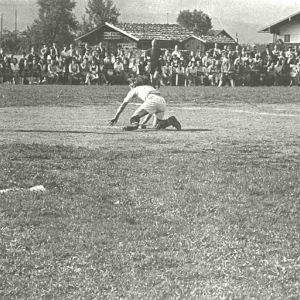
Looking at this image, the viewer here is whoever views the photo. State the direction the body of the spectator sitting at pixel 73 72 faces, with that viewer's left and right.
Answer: facing the viewer

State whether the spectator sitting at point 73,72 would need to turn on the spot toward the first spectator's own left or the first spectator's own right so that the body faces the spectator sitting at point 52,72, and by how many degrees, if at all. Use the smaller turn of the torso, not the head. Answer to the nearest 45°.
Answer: approximately 90° to the first spectator's own right

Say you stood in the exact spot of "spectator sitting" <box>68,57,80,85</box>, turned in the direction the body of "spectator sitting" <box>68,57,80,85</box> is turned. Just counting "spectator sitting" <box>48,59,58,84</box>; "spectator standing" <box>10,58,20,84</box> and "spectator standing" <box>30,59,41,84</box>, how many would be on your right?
3

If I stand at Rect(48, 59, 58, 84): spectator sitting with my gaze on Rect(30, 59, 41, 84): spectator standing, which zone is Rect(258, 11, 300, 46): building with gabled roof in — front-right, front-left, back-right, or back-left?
back-right

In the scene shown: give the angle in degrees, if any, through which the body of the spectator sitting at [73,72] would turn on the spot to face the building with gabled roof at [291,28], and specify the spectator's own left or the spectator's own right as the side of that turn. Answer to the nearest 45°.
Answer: approximately 135° to the spectator's own left

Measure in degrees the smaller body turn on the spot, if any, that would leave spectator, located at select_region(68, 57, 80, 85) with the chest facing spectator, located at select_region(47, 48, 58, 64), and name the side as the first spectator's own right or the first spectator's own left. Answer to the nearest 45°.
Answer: approximately 90° to the first spectator's own right

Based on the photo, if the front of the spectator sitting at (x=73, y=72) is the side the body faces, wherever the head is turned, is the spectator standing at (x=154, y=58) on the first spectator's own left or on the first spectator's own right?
on the first spectator's own left

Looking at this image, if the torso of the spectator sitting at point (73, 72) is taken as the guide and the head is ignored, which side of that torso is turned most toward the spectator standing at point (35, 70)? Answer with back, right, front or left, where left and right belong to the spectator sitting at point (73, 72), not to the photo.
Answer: right

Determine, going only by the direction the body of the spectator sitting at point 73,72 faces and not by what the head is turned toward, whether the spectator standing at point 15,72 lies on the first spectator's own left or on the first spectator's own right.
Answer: on the first spectator's own right

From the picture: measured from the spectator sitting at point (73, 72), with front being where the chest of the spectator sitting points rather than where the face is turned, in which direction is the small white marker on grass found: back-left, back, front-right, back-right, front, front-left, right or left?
front
